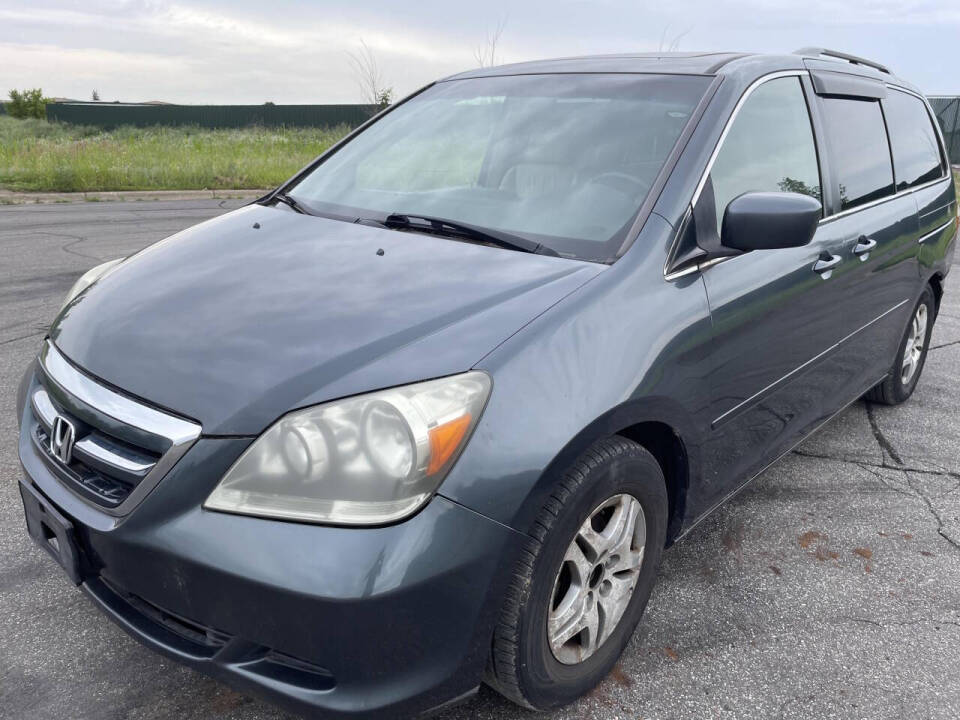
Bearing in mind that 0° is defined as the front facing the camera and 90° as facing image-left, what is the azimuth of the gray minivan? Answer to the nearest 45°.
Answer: approximately 45°

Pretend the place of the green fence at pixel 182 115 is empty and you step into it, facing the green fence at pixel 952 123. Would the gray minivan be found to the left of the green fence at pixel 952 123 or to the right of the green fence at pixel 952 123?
right

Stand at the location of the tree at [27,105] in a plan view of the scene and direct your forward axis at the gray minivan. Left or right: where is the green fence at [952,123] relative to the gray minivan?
left

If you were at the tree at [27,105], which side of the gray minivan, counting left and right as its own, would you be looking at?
right

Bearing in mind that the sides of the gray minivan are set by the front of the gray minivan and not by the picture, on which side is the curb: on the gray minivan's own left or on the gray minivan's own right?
on the gray minivan's own right

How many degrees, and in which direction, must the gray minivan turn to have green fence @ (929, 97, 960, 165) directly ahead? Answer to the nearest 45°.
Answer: approximately 180°

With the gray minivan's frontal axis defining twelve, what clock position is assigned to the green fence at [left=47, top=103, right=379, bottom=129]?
The green fence is roughly at 4 o'clock from the gray minivan.
